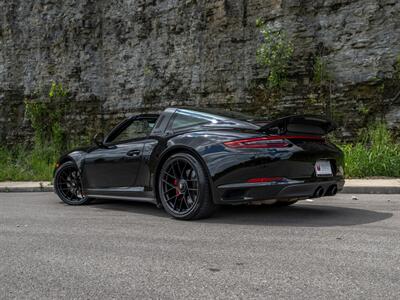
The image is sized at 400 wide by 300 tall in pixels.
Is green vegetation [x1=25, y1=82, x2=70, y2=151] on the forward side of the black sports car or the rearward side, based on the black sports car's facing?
on the forward side

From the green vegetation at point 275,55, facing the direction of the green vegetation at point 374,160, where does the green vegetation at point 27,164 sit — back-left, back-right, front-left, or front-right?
back-right

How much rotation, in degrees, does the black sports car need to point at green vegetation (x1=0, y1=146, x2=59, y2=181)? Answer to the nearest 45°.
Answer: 0° — it already faces it

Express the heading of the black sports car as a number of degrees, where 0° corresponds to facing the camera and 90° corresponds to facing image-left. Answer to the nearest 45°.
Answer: approximately 135°

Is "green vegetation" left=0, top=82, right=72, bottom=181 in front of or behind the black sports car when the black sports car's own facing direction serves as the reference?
in front

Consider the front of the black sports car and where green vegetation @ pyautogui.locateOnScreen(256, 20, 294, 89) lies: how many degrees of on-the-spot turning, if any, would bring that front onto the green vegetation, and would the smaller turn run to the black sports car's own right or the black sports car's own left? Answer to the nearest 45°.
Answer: approximately 45° to the black sports car's own right

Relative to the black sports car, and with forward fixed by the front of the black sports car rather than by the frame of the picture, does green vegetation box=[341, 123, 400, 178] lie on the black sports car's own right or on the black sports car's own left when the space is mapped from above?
on the black sports car's own right
